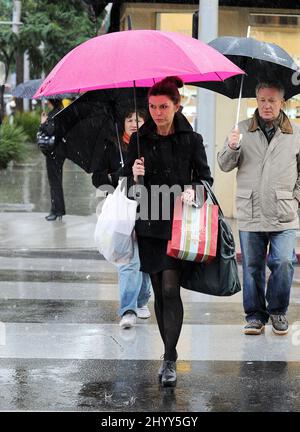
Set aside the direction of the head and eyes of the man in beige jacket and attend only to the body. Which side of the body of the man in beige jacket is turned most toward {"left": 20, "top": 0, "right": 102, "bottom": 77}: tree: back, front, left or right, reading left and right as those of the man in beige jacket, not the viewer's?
back

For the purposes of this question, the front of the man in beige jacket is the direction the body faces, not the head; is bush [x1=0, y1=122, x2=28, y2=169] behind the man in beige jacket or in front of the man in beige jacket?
behind

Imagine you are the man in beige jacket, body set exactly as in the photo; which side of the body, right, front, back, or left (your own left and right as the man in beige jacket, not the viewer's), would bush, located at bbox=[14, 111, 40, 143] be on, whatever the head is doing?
back

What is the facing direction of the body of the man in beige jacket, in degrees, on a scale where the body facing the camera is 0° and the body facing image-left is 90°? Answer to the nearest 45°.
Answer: approximately 0°

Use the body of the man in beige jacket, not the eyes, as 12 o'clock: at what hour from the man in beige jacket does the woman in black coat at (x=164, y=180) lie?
The woman in black coat is roughly at 1 o'clock from the man in beige jacket.
